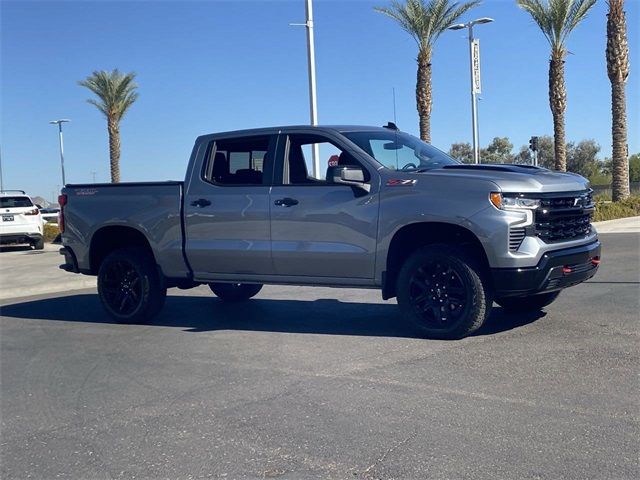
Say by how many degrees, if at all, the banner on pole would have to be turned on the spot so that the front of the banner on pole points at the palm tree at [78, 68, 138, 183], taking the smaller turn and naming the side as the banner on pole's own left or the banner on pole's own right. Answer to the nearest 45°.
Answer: approximately 90° to the banner on pole's own right

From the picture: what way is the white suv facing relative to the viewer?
away from the camera

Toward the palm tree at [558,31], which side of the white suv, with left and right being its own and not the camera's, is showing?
right

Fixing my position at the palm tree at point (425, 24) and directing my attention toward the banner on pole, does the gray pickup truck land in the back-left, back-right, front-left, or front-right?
back-right

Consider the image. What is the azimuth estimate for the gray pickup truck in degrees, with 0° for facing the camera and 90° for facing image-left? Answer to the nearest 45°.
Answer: approximately 315°

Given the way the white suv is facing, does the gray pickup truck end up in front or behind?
behind

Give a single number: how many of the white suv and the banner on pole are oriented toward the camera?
1

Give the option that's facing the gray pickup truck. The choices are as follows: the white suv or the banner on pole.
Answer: the banner on pole

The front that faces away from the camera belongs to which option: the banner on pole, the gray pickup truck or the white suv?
the white suv

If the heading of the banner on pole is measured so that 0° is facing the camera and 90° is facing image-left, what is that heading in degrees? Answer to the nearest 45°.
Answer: approximately 0°

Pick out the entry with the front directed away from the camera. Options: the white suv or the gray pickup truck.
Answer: the white suv
